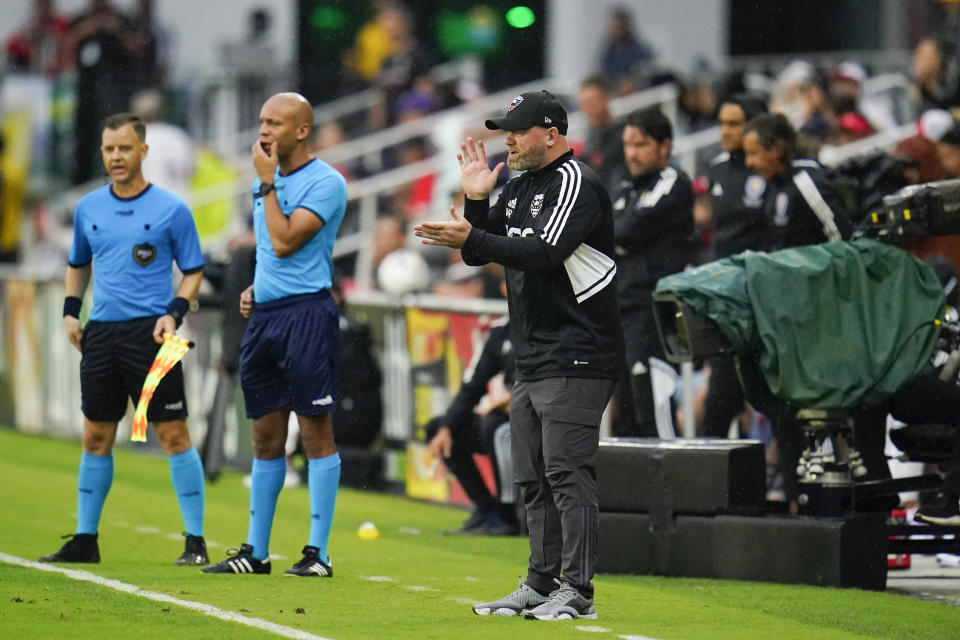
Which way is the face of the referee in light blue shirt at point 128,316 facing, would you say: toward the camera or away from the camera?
toward the camera

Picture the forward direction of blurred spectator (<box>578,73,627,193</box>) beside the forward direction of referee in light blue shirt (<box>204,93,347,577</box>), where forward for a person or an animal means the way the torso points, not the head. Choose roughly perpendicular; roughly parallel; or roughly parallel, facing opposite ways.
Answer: roughly parallel

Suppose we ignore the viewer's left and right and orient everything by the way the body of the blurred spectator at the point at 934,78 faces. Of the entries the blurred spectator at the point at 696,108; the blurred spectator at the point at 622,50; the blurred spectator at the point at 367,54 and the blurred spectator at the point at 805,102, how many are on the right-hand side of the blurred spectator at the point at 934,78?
4

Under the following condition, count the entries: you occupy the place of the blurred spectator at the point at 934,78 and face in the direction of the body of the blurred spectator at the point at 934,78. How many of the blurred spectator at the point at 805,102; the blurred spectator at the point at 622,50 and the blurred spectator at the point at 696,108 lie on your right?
3

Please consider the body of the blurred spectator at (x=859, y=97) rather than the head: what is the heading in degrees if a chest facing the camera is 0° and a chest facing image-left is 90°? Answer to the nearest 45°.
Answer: approximately 45°

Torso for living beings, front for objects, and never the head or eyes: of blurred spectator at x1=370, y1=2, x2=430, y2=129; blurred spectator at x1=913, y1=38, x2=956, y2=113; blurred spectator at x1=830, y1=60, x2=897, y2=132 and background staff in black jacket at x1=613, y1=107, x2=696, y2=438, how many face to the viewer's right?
0

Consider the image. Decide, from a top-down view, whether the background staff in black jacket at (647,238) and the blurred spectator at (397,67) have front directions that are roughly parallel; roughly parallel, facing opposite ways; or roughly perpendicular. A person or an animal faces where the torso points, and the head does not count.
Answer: roughly parallel

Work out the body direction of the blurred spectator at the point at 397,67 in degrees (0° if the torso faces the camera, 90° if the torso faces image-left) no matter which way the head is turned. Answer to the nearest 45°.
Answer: approximately 45°

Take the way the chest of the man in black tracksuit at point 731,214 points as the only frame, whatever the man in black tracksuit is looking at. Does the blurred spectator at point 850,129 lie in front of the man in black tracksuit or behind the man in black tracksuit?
behind

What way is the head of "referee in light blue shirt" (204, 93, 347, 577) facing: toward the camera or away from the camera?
toward the camera

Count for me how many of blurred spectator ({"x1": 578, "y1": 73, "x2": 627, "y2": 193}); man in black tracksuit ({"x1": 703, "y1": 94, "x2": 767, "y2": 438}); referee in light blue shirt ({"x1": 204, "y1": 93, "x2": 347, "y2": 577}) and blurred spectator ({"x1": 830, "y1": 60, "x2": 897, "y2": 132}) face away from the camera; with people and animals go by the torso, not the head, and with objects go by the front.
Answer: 0

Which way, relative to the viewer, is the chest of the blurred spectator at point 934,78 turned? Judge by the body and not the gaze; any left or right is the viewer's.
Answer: facing the viewer and to the left of the viewer

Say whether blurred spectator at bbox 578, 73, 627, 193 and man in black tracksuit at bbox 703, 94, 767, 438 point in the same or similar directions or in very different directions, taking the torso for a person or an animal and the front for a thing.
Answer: same or similar directions

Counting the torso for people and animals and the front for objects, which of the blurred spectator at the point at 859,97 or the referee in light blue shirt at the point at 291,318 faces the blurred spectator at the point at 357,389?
the blurred spectator at the point at 859,97
